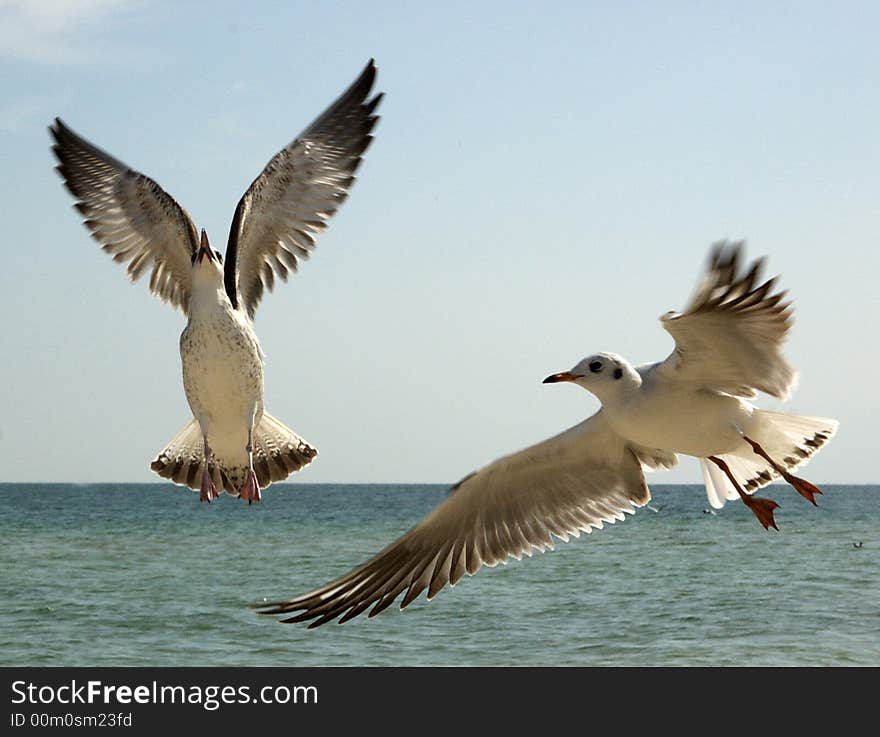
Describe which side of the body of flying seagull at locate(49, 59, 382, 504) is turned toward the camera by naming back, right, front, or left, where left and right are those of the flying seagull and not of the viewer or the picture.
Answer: front

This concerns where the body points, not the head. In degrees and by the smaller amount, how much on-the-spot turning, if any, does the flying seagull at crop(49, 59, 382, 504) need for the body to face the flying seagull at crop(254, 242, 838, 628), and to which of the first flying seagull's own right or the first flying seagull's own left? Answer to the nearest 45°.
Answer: approximately 45° to the first flying seagull's own left
